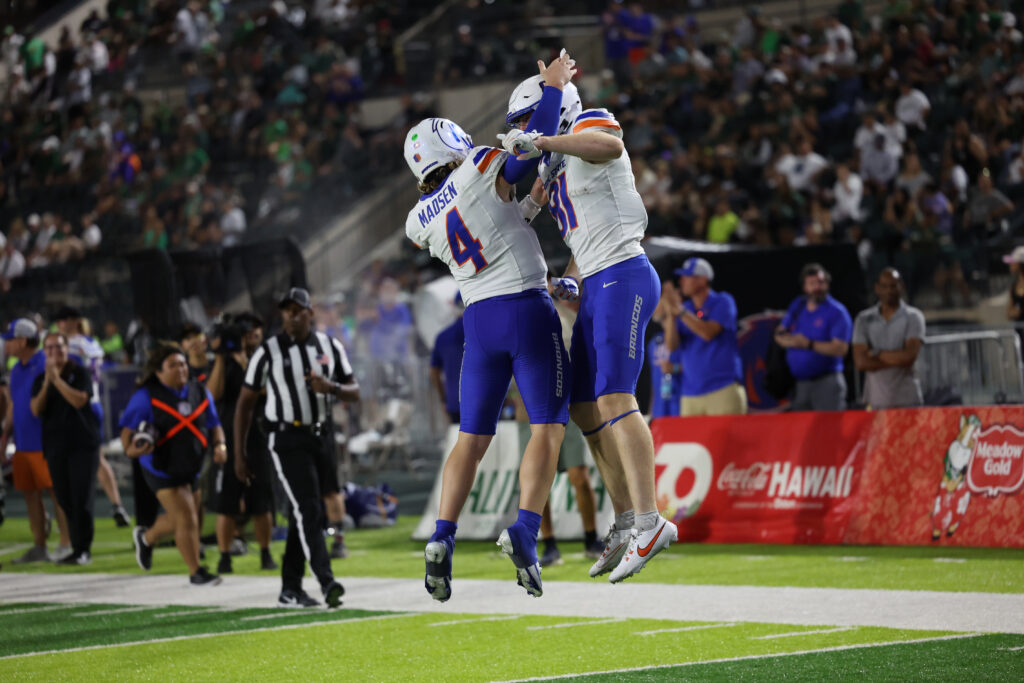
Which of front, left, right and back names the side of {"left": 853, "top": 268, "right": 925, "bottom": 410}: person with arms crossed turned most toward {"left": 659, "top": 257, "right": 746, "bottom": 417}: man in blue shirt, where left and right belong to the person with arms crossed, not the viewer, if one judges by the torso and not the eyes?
right

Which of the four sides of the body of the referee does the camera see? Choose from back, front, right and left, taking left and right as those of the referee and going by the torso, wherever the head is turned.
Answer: front

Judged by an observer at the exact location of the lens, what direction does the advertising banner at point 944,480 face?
facing the viewer

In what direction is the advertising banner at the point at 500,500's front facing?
toward the camera

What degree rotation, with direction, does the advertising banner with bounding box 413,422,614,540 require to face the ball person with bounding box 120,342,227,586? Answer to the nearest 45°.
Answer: approximately 45° to its right

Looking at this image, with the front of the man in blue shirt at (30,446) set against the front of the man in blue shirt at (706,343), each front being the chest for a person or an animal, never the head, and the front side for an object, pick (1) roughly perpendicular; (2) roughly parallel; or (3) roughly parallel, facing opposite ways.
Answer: roughly parallel

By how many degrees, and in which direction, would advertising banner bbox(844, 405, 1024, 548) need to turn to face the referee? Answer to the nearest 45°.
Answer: approximately 45° to its right

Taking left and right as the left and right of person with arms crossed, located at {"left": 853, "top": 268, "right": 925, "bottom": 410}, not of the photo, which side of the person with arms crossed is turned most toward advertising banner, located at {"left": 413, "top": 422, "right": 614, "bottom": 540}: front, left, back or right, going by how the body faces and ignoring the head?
right

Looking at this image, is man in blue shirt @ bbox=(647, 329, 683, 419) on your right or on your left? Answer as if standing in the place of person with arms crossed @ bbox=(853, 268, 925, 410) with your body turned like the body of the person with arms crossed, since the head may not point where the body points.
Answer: on your right

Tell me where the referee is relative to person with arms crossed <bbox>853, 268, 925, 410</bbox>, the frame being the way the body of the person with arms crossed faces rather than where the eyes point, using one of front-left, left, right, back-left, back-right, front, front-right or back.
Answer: front-right

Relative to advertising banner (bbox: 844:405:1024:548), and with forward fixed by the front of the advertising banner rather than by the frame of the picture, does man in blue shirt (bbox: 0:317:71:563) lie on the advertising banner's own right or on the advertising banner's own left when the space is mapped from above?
on the advertising banner's own right

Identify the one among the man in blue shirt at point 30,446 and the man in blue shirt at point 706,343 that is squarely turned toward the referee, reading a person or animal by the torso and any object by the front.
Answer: the man in blue shirt at point 706,343

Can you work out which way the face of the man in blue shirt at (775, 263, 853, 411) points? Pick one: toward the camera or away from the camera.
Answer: toward the camera

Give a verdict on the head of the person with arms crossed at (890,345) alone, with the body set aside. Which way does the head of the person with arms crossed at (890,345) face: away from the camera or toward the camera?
toward the camera

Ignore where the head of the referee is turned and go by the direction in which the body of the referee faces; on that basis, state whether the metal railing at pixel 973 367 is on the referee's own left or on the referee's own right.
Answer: on the referee's own left
